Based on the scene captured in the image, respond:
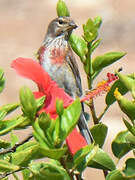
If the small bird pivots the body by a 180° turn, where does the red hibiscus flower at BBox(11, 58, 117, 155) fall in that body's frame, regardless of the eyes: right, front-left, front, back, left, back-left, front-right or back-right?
back-right

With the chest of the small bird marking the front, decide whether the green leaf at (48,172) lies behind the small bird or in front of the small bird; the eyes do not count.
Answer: in front

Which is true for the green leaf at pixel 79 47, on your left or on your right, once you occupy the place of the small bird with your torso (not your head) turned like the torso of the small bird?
on your left

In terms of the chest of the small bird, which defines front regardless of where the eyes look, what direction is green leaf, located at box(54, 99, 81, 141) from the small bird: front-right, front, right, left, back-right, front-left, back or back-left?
front-left

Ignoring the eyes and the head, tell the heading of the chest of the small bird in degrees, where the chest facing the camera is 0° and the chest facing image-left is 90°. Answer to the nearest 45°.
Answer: approximately 45°

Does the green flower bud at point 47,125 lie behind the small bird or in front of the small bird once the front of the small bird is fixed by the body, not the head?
in front

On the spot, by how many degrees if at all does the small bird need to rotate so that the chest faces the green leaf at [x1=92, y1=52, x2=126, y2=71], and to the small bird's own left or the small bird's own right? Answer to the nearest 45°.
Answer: approximately 45° to the small bird's own left
